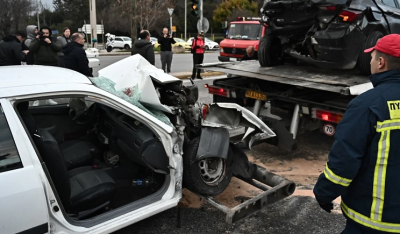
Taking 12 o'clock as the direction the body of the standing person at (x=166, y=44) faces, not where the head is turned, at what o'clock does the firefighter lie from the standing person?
The firefighter is roughly at 12 o'clock from the standing person.

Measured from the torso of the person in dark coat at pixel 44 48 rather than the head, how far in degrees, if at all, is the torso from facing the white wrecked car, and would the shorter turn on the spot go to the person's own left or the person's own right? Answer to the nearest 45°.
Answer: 0° — they already face it

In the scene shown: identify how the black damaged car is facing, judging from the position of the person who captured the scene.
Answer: facing away from the viewer and to the right of the viewer

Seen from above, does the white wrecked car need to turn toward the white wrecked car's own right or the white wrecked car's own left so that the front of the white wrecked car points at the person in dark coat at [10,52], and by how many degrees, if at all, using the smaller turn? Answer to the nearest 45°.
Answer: approximately 90° to the white wrecked car's own left

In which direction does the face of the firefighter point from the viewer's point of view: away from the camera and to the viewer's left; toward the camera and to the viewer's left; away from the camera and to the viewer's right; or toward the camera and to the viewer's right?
away from the camera and to the viewer's left

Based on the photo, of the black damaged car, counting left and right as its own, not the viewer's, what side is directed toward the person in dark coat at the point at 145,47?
left

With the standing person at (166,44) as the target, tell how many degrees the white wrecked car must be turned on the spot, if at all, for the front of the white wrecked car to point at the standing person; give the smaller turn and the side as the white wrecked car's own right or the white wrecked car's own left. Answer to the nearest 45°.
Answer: approximately 45° to the white wrecked car's own left

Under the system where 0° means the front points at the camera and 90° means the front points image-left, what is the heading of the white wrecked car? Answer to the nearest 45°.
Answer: approximately 225°

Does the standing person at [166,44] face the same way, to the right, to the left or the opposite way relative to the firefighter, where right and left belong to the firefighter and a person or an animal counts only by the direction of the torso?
the opposite way

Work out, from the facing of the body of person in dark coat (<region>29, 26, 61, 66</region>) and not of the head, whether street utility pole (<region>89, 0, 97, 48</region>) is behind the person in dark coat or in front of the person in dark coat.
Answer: behind

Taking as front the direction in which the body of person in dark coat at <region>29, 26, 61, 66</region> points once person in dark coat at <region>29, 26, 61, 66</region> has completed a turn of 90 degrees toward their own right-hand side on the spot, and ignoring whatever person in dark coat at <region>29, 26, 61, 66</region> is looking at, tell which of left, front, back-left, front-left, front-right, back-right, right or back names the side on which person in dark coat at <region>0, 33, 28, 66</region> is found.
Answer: front-right
